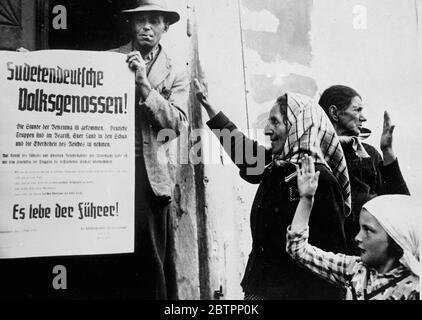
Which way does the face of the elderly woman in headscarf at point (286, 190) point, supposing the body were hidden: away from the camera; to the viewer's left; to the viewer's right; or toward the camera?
to the viewer's left

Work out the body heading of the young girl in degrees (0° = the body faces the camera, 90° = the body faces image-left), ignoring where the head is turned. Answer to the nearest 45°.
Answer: approximately 45°

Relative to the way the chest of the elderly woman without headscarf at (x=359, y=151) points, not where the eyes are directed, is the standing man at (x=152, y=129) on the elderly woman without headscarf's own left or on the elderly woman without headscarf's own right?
on the elderly woman without headscarf's own right

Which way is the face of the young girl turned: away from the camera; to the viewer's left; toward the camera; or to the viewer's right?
to the viewer's left

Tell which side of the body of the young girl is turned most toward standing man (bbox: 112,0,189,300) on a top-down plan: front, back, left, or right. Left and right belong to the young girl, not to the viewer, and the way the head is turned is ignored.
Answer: front

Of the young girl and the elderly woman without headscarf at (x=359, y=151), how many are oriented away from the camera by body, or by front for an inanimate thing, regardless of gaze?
0

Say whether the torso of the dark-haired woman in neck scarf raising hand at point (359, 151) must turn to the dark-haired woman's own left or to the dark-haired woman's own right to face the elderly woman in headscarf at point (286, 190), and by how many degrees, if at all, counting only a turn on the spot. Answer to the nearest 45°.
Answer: approximately 90° to the dark-haired woman's own right
